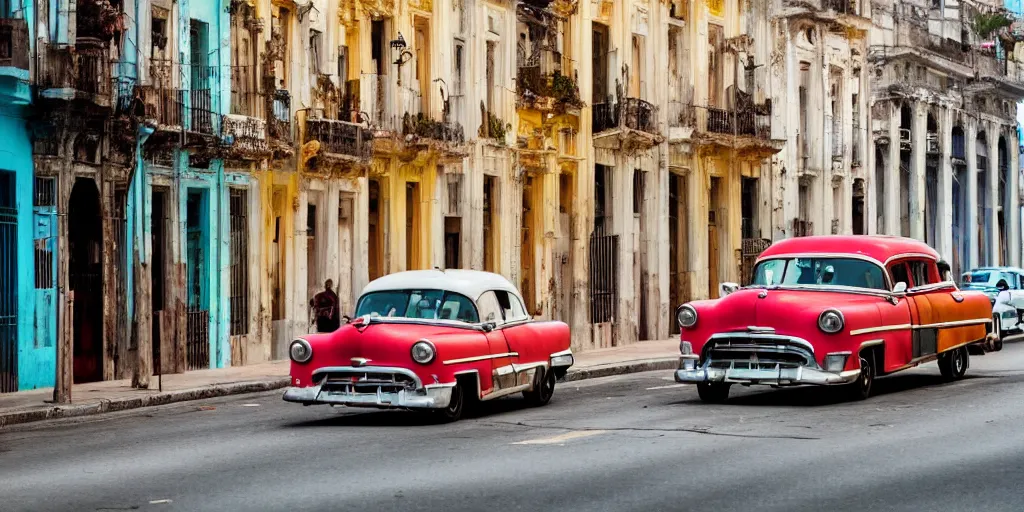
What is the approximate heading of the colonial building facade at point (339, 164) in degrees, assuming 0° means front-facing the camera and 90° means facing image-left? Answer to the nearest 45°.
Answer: approximately 315°

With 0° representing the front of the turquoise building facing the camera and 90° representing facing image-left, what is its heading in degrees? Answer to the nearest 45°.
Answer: approximately 315°

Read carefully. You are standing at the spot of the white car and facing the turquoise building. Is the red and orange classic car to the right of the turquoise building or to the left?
left

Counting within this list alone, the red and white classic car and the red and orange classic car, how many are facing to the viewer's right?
0

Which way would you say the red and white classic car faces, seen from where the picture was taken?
facing the viewer and to the left of the viewer

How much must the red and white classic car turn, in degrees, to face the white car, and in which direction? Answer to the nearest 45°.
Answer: approximately 180°
